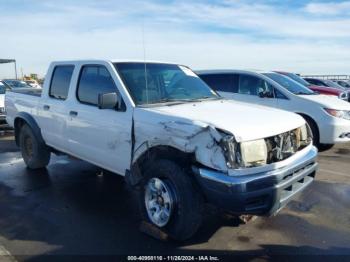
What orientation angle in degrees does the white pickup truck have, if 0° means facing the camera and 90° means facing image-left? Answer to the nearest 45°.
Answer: approximately 315°

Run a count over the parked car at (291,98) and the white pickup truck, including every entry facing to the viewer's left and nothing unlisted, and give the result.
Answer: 0

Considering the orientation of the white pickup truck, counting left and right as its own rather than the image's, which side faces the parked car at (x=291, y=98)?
left

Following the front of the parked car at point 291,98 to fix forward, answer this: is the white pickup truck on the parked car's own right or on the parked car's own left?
on the parked car's own right

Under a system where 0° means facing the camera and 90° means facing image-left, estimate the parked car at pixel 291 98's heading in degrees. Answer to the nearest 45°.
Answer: approximately 315°
